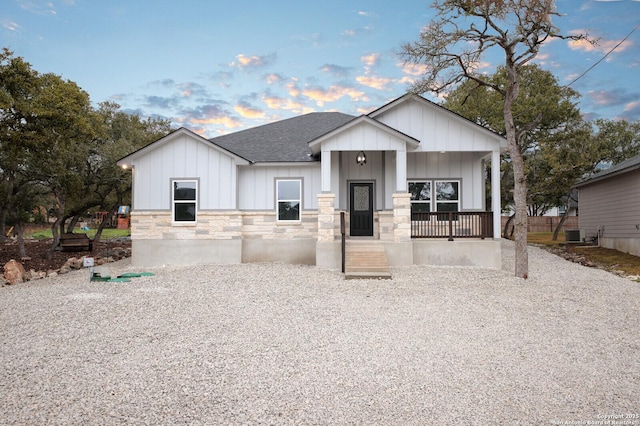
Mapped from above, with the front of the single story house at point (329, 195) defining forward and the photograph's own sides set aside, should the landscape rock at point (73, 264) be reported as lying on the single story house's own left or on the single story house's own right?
on the single story house's own right

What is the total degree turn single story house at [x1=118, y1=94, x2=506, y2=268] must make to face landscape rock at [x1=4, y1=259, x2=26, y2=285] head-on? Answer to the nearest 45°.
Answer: approximately 90° to its right

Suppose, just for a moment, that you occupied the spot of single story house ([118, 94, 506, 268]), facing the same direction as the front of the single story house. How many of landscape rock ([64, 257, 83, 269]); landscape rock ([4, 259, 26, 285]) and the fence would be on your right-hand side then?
2

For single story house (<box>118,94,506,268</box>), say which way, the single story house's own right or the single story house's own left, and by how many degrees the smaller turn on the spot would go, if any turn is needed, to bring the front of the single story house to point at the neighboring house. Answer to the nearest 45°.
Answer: approximately 90° to the single story house's own left

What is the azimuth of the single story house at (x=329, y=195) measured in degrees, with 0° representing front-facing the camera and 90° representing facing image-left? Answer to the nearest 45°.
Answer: approximately 0°

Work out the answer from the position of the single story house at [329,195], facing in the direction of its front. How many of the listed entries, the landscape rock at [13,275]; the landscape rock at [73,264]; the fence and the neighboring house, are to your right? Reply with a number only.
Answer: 2

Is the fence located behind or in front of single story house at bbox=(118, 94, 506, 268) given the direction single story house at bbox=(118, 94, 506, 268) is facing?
behind
